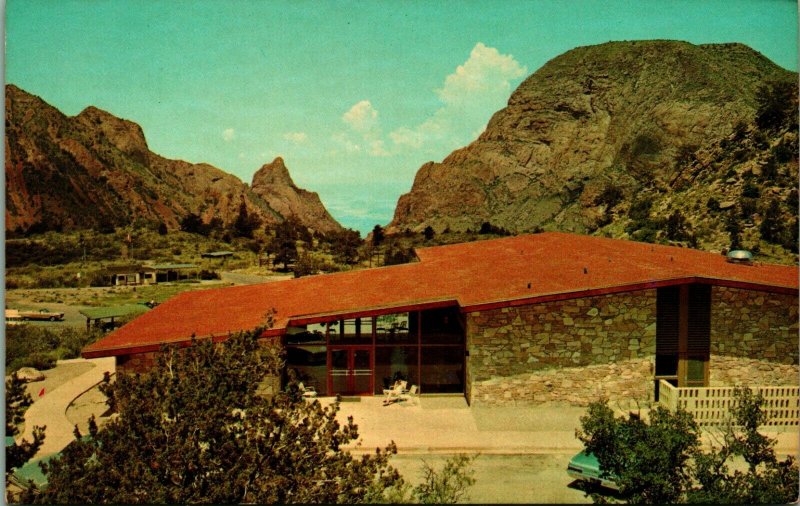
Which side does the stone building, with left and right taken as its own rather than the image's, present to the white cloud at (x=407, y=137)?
back

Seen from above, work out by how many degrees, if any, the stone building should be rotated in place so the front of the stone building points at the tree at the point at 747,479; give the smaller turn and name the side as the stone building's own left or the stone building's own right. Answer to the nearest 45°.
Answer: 0° — it already faces it

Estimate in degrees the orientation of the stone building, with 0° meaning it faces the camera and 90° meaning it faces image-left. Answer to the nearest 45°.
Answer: approximately 0°

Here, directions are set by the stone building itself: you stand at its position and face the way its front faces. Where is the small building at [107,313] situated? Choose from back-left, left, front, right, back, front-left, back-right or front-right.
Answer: back-right

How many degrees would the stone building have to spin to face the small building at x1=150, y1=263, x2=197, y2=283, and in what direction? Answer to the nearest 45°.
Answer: approximately 135° to its right

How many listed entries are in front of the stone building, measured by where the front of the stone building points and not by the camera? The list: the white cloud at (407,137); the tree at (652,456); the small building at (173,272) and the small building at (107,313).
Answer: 1

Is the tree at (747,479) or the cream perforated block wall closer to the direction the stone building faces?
the tree

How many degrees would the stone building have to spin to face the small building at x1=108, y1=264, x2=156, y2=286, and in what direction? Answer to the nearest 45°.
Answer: approximately 135° to its right

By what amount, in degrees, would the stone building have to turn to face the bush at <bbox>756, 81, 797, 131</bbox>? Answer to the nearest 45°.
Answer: approximately 135° to its left

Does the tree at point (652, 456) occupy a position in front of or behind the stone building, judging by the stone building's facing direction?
in front
